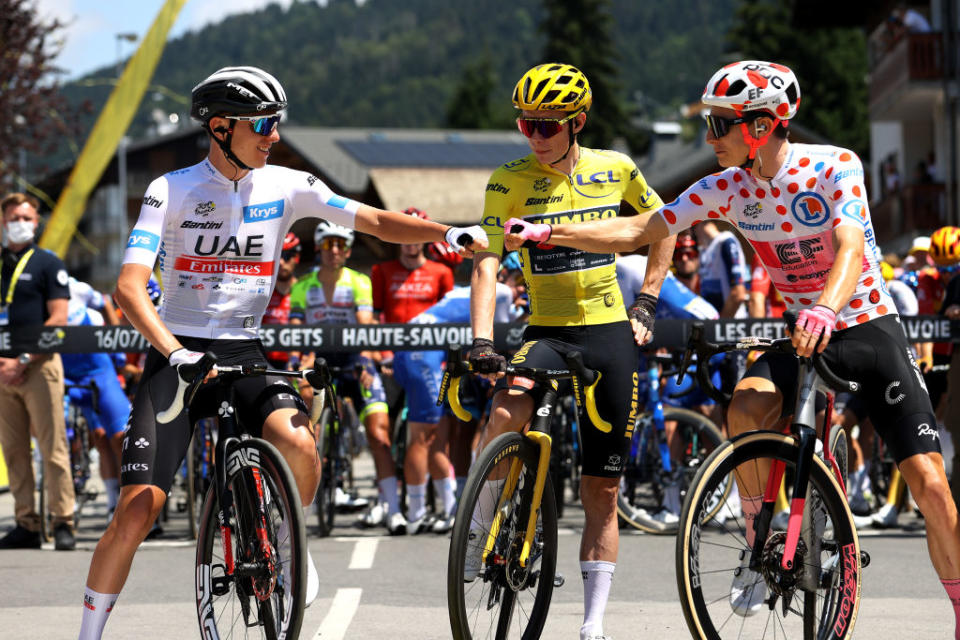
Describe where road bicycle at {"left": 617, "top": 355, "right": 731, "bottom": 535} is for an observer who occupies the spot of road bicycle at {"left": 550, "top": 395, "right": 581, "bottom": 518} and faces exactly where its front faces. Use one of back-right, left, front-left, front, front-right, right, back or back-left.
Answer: front-left

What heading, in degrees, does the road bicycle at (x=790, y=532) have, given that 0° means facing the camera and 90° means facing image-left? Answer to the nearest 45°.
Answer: approximately 45°

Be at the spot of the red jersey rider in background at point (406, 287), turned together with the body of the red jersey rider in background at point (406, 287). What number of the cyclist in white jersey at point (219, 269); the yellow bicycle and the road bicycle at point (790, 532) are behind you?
0

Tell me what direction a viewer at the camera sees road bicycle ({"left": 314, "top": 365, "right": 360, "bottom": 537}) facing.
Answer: facing the viewer

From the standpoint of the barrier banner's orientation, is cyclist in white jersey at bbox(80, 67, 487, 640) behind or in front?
in front

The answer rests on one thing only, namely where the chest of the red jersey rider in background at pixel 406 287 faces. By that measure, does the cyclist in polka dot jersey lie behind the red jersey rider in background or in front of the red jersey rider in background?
in front

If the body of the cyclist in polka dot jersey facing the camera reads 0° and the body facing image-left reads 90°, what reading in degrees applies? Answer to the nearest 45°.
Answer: approximately 45°

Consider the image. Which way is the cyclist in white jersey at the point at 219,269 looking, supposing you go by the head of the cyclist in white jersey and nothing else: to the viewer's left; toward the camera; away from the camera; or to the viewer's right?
to the viewer's right

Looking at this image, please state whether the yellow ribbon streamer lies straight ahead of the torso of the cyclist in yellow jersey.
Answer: no

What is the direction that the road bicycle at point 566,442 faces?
toward the camera

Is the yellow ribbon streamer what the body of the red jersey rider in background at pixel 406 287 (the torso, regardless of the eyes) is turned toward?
no

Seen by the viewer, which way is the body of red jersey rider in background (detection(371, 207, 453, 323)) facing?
toward the camera

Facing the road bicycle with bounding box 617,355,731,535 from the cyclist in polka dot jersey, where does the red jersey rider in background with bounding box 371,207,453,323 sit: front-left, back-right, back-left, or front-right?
front-left

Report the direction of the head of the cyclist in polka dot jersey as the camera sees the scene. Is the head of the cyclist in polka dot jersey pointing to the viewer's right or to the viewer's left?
to the viewer's left

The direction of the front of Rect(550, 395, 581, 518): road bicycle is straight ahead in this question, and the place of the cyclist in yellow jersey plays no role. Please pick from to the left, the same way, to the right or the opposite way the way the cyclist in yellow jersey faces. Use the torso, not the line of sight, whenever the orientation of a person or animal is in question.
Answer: the same way

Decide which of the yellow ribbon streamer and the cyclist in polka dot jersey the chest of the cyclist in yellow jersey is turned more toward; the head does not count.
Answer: the cyclist in polka dot jersey
